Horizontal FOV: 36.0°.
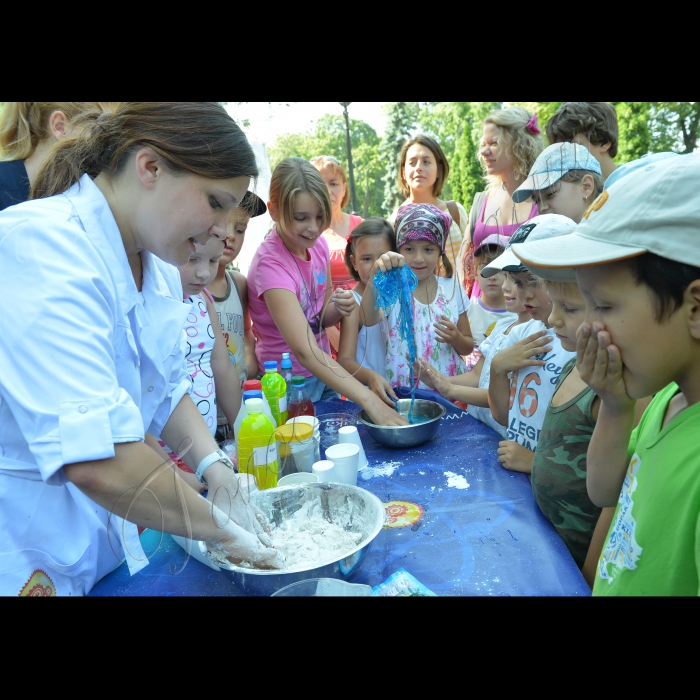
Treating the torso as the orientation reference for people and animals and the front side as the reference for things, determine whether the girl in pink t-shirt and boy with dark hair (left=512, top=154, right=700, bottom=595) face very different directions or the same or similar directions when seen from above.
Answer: very different directions

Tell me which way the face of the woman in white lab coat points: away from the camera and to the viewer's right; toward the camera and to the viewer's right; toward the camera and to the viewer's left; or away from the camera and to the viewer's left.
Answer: toward the camera and to the viewer's right

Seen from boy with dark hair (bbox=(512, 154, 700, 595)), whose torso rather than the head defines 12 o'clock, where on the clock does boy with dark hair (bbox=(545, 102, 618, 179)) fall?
boy with dark hair (bbox=(545, 102, 618, 179)) is roughly at 3 o'clock from boy with dark hair (bbox=(512, 154, 700, 595)).

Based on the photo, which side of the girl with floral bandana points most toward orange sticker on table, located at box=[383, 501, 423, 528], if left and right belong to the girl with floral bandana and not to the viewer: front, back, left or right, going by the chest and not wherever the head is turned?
front

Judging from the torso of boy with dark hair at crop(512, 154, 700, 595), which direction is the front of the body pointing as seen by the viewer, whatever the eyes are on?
to the viewer's left
